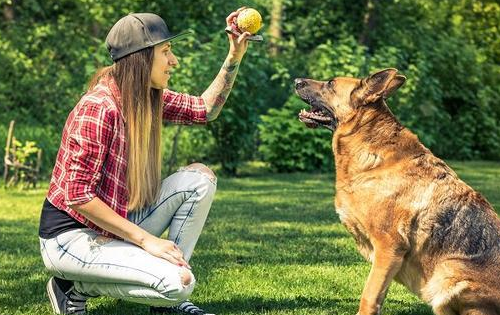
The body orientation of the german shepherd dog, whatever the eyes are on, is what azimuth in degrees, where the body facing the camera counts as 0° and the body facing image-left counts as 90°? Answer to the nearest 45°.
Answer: approximately 90°

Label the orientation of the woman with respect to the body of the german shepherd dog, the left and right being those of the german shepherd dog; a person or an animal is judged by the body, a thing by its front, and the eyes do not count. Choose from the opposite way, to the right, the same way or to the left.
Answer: the opposite way

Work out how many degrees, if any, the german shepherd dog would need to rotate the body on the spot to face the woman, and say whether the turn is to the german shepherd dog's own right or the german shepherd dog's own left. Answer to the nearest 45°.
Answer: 0° — it already faces them

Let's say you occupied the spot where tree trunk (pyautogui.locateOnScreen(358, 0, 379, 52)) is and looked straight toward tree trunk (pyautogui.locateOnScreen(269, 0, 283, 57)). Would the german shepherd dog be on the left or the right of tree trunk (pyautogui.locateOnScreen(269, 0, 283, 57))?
left

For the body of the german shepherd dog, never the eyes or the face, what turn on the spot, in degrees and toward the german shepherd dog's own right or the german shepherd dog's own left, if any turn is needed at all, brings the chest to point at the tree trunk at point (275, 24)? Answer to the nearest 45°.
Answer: approximately 90° to the german shepherd dog's own right

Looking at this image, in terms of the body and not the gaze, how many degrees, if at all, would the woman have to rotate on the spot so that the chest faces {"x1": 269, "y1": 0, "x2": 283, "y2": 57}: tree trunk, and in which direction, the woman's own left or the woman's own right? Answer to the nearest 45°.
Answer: approximately 90° to the woman's own left

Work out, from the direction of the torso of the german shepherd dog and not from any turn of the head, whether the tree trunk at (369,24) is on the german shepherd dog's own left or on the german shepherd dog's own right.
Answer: on the german shepherd dog's own right

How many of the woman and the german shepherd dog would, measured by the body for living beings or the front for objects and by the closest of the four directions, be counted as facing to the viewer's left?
1

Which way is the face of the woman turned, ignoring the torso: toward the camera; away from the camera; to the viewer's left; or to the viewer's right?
to the viewer's right

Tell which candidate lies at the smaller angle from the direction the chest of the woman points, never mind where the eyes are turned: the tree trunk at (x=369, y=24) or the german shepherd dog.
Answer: the german shepherd dog

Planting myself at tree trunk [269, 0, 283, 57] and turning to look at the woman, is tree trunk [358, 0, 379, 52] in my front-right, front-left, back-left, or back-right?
back-left

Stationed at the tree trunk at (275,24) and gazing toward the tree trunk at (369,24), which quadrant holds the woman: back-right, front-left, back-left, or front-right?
back-right

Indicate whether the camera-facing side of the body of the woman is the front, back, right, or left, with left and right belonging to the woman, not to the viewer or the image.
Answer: right
